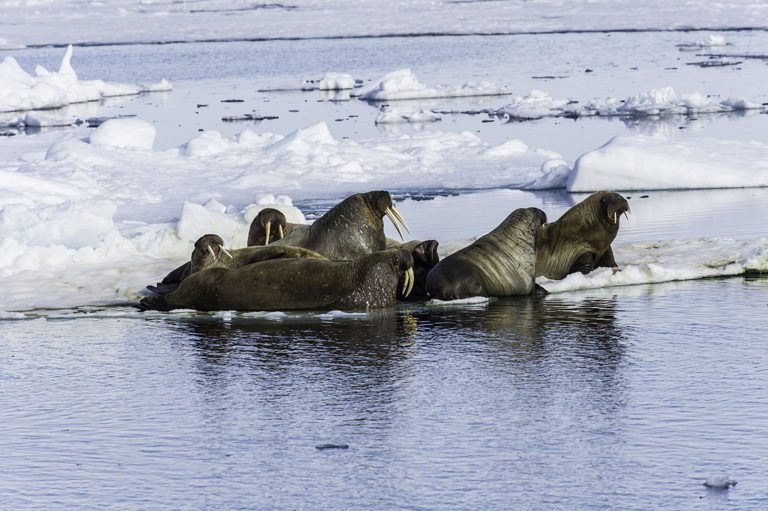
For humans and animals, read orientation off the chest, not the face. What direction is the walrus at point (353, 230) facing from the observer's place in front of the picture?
facing to the right of the viewer

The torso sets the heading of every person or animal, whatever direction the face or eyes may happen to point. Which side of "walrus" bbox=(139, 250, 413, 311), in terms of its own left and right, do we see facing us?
right

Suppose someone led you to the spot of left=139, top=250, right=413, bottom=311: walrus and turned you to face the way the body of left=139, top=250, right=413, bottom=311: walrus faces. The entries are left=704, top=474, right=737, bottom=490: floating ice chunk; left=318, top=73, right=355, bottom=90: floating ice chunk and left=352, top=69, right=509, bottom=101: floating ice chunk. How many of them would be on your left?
2

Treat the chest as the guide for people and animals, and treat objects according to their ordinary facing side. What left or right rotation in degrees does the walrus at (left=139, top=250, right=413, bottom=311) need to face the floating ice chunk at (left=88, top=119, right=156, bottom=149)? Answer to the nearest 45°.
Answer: approximately 90° to its left

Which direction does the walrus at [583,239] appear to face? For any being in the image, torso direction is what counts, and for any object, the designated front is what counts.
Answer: to the viewer's right

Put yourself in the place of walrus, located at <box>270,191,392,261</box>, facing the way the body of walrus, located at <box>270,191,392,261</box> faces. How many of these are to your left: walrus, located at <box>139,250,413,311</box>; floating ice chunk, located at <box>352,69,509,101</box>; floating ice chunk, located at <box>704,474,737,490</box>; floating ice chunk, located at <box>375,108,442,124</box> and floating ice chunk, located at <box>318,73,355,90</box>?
3
